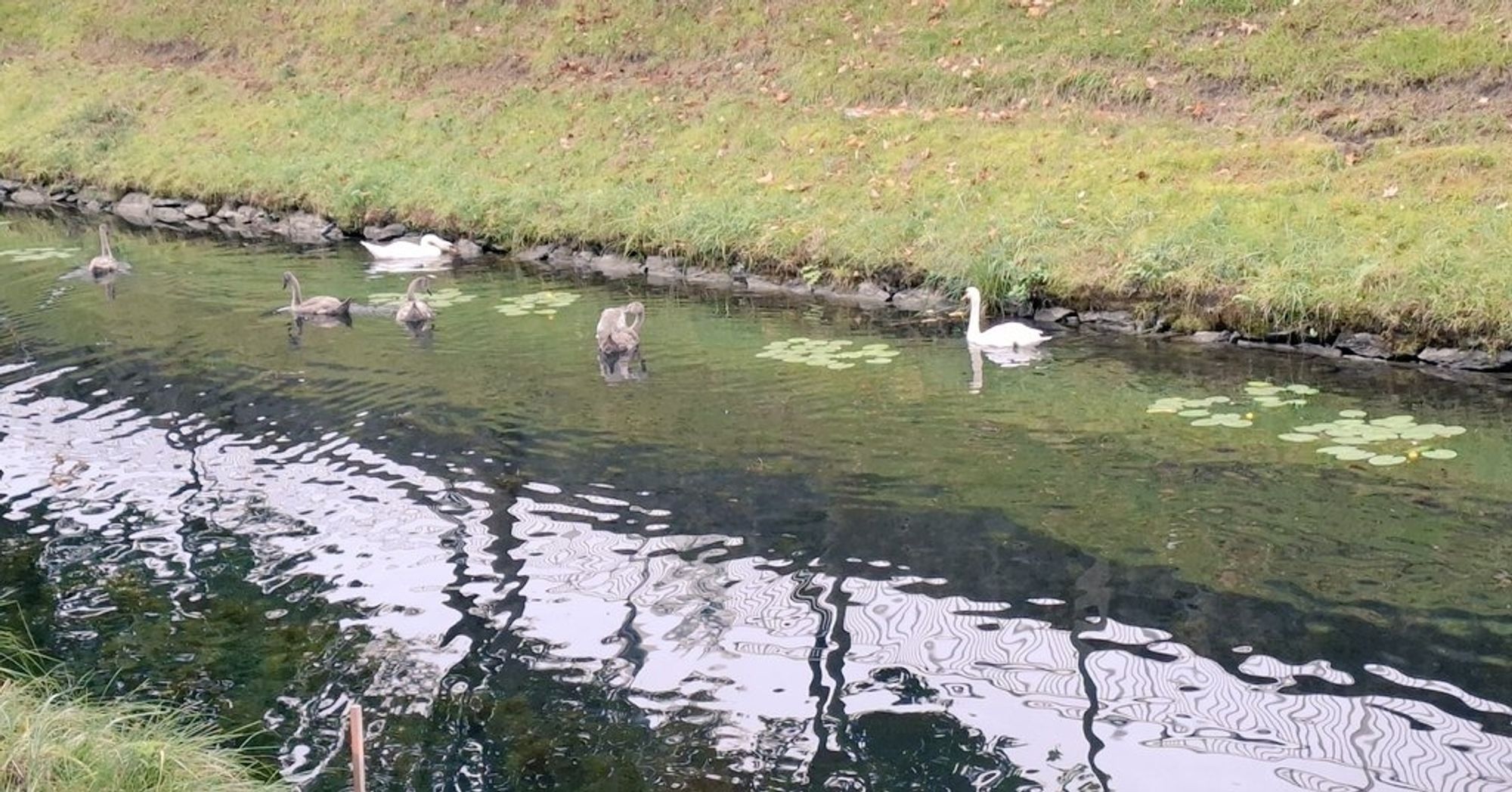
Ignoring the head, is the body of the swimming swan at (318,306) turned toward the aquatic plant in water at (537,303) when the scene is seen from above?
no

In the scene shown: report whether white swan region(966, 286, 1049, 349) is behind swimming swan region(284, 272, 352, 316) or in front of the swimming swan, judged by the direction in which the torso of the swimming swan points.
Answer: behind

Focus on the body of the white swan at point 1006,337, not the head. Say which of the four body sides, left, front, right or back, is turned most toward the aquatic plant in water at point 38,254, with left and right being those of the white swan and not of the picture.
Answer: front

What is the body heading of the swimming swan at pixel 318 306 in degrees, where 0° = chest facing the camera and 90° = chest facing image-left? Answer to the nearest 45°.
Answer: approximately 90°

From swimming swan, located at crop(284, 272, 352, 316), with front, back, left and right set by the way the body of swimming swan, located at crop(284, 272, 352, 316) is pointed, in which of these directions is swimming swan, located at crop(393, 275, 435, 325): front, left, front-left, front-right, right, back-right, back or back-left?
back-left

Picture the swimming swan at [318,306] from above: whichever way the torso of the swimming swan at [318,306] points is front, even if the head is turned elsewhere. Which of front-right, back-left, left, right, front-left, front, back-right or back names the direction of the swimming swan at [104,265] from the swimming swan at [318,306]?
front-right

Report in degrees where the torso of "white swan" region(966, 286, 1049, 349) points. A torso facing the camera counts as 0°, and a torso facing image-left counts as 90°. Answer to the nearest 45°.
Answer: approximately 90°

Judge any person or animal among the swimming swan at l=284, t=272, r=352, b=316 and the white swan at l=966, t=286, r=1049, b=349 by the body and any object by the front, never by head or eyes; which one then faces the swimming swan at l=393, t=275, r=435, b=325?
the white swan

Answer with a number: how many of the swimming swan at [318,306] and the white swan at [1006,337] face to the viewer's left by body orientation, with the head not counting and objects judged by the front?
2

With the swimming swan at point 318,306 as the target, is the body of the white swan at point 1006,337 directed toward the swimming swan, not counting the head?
yes

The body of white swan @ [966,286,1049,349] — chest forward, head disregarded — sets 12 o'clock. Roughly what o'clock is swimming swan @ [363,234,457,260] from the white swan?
The swimming swan is roughly at 1 o'clock from the white swan.

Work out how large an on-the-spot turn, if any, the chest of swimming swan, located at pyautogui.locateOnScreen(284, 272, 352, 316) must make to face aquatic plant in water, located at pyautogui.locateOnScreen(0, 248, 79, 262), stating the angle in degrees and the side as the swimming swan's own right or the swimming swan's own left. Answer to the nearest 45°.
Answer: approximately 45° to the swimming swan's own right

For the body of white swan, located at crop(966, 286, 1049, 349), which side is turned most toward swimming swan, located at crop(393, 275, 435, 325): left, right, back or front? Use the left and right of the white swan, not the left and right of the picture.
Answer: front

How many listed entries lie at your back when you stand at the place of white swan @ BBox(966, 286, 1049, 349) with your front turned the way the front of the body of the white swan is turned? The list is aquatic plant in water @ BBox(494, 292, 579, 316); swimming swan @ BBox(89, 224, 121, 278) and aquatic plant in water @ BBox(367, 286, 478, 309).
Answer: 0
